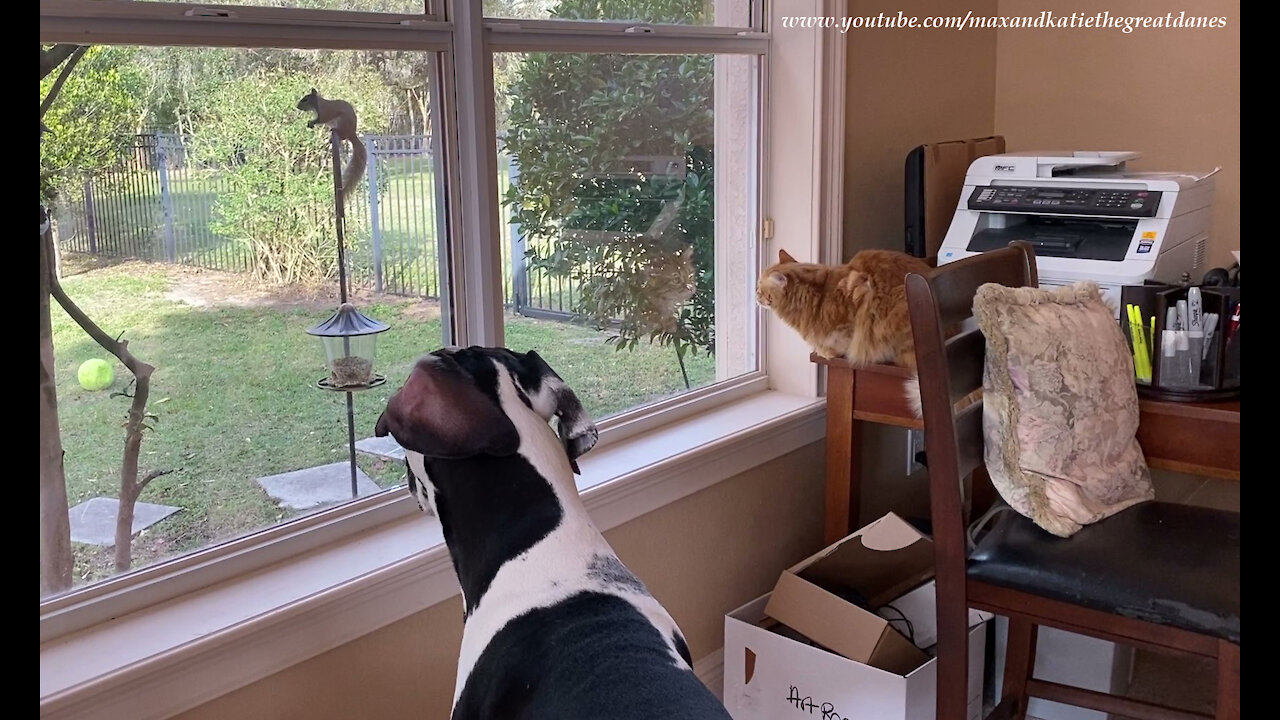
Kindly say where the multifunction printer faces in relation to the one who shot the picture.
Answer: facing the viewer and to the left of the viewer

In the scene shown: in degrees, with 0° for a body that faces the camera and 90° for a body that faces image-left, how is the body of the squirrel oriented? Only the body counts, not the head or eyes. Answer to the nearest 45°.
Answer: approximately 90°

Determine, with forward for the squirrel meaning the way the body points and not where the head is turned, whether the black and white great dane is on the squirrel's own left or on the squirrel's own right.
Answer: on the squirrel's own left

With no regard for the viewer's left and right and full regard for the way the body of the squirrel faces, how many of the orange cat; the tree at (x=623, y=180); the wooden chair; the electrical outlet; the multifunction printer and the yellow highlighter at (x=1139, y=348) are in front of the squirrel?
0

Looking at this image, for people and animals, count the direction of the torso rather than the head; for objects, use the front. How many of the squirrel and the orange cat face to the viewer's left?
2

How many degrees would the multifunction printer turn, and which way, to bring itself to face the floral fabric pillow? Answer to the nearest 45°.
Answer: approximately 45° to its left

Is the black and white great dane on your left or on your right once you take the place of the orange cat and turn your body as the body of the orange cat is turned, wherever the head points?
on your left

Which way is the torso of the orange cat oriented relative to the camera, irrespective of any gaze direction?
to the viewer's left
